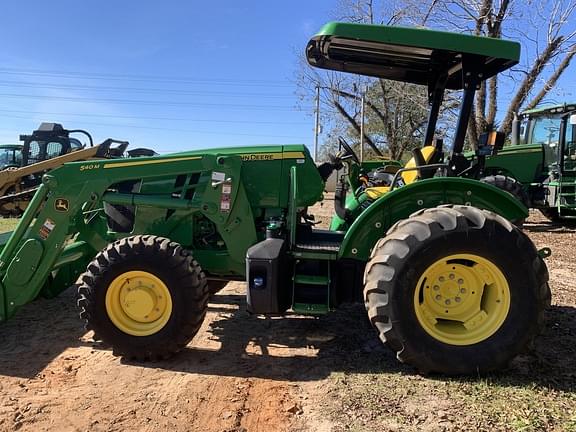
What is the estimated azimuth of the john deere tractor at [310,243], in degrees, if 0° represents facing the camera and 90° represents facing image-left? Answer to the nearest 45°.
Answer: approximately 90°

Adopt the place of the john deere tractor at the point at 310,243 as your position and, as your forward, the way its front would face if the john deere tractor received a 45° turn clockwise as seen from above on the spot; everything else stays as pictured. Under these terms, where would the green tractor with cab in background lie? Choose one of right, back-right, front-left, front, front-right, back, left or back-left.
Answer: right
